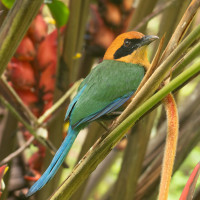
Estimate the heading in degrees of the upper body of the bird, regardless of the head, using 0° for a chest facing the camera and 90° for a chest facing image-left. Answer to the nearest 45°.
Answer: approximately 225°
